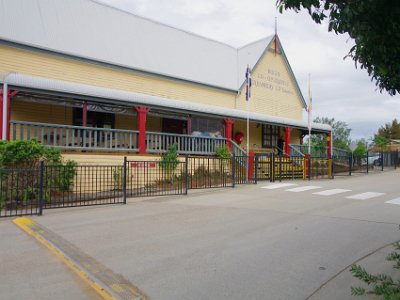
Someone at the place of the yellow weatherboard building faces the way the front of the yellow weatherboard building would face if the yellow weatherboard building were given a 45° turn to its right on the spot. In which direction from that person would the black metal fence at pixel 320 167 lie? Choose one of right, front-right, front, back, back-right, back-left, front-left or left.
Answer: left

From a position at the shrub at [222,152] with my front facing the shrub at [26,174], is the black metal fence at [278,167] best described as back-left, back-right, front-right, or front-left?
back-left

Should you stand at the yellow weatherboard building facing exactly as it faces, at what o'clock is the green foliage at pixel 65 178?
The green foliage is roughly at 2 o'clock from the yellow weatherboard building.

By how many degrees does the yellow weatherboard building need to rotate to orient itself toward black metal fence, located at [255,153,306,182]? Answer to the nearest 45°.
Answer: approximately 45° to its left

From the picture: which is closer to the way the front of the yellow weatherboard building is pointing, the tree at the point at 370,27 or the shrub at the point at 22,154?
the tree

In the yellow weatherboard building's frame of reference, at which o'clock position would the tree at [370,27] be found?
The tree is roughly at 1 o'clock from the yellow weatherboard building.
